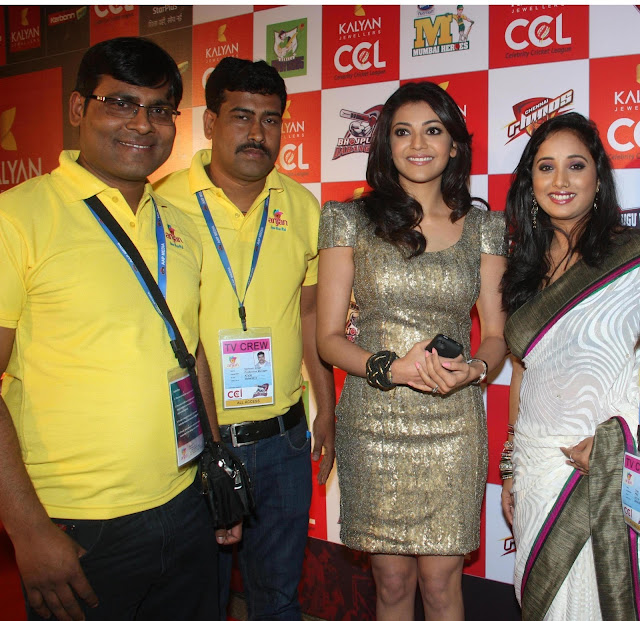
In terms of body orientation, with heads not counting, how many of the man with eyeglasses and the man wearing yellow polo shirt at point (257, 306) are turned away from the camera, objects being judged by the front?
0

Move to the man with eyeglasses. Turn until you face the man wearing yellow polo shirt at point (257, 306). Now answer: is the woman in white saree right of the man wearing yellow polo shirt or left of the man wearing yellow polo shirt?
right

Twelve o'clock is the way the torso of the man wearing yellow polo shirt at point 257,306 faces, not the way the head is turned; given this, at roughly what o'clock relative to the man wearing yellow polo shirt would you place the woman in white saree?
The woman in white saree is roughly at 10 o'clock from the man wearing yellow polo shirt.

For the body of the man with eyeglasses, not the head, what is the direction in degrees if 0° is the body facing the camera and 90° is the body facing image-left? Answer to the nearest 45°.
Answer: approximately 315°

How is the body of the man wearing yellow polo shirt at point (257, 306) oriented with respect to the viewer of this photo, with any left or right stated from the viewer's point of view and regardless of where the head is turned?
facing the viewer
